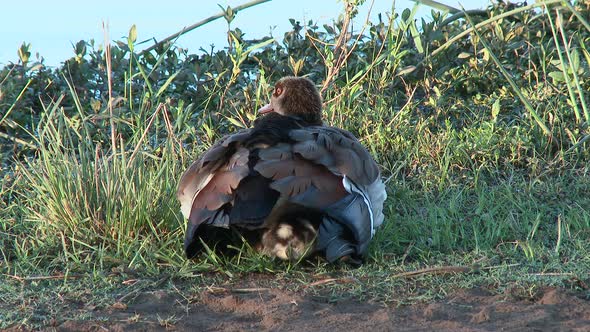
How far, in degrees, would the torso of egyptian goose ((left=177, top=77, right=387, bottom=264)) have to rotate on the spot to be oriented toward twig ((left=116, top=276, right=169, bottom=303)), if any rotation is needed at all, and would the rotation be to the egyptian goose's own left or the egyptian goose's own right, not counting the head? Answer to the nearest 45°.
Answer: approximately 90° to the egyptian goose's own left

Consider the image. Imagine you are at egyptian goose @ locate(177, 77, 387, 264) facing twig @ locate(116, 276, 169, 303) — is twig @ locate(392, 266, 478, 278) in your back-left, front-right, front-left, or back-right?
back-left

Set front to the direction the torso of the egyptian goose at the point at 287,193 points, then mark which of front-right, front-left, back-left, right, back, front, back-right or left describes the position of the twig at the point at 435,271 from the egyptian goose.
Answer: right

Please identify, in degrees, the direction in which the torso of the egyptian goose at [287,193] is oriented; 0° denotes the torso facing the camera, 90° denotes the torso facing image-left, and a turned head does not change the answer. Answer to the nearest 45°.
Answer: approximately 180°
